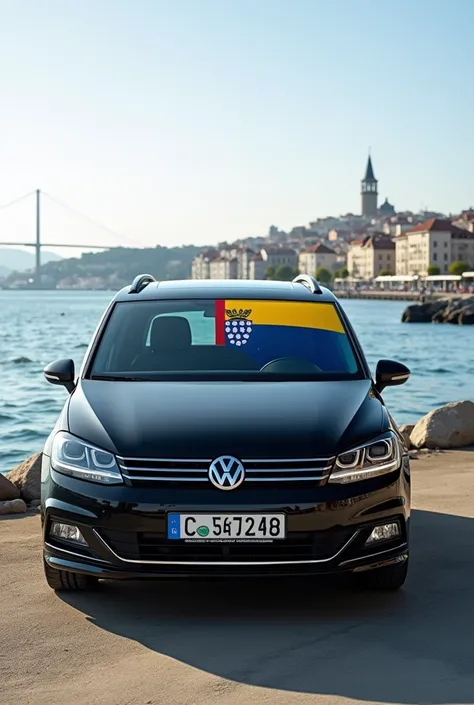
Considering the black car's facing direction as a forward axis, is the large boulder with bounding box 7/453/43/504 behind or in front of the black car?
behind

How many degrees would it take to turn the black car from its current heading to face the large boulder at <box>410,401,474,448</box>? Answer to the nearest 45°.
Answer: approximately 180°

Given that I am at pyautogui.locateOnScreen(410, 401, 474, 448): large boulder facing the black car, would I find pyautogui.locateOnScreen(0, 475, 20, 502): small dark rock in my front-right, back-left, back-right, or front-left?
front-right

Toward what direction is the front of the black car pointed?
toward the camera
